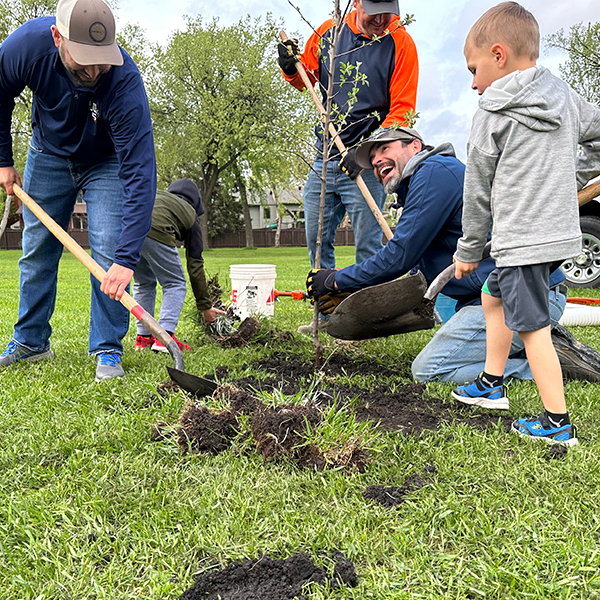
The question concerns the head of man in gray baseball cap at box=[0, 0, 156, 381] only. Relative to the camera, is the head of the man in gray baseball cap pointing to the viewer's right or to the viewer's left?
to the viewer's right

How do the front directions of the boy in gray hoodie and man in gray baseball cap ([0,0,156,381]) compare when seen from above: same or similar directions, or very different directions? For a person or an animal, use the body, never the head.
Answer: very different directions

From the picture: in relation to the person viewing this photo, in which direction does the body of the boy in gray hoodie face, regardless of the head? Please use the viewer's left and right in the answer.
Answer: facing away from the viewer and to the left of the viewer

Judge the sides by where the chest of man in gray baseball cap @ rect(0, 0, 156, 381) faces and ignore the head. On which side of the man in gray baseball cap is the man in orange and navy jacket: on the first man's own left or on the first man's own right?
on the first man's own left

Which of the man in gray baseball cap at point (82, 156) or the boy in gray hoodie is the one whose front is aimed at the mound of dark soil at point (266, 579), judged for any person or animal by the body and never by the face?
the man in gray baseball cap
